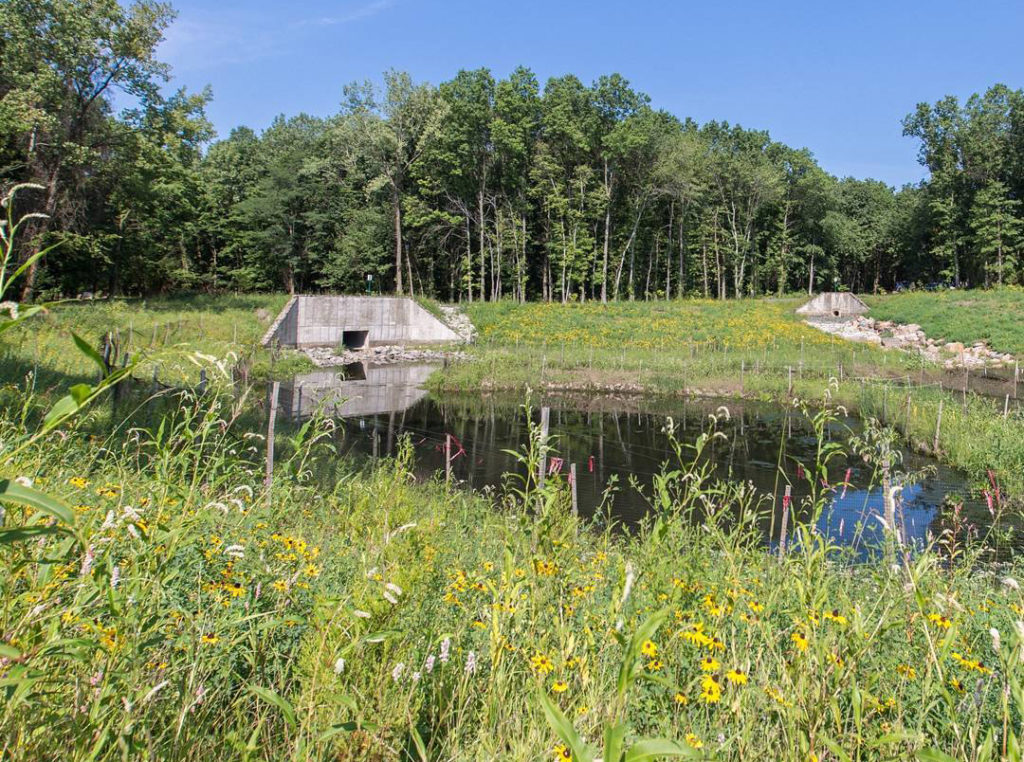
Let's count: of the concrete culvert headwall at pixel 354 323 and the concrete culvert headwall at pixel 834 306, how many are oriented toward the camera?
2

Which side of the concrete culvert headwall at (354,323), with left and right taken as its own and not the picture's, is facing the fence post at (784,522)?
front

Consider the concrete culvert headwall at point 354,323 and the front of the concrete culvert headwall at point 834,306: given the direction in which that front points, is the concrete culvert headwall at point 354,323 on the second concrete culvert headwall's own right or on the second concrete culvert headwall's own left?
on the second concrete culvert headwall's own right

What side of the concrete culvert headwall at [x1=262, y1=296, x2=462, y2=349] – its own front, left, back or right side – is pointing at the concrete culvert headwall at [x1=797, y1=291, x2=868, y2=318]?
left

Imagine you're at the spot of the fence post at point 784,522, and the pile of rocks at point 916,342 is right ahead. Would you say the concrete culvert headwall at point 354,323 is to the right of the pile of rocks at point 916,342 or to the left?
left

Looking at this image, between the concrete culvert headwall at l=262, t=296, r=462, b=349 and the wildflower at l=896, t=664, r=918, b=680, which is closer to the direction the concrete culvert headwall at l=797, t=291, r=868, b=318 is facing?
the wildflower

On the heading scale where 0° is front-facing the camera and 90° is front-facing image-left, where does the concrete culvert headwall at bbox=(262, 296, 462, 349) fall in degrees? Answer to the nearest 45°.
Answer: approximately 0°

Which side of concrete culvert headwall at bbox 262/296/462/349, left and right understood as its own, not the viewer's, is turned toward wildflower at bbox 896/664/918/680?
front

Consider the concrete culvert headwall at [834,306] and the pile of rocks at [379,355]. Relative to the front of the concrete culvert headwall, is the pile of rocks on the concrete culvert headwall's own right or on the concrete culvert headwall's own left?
on the concrete culvert headwall's own right

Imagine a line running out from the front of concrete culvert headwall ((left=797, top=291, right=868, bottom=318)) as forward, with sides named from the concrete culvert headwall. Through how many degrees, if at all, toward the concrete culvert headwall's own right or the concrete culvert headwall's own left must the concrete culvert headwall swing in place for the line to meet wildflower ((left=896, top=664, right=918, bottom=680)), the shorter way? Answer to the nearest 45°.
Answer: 0° — it already faces it

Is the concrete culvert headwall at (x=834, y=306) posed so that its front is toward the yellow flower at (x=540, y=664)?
yes

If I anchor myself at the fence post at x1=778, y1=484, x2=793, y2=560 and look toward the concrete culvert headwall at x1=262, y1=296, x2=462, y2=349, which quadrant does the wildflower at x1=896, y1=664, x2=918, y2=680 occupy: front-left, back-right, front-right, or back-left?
back-left
